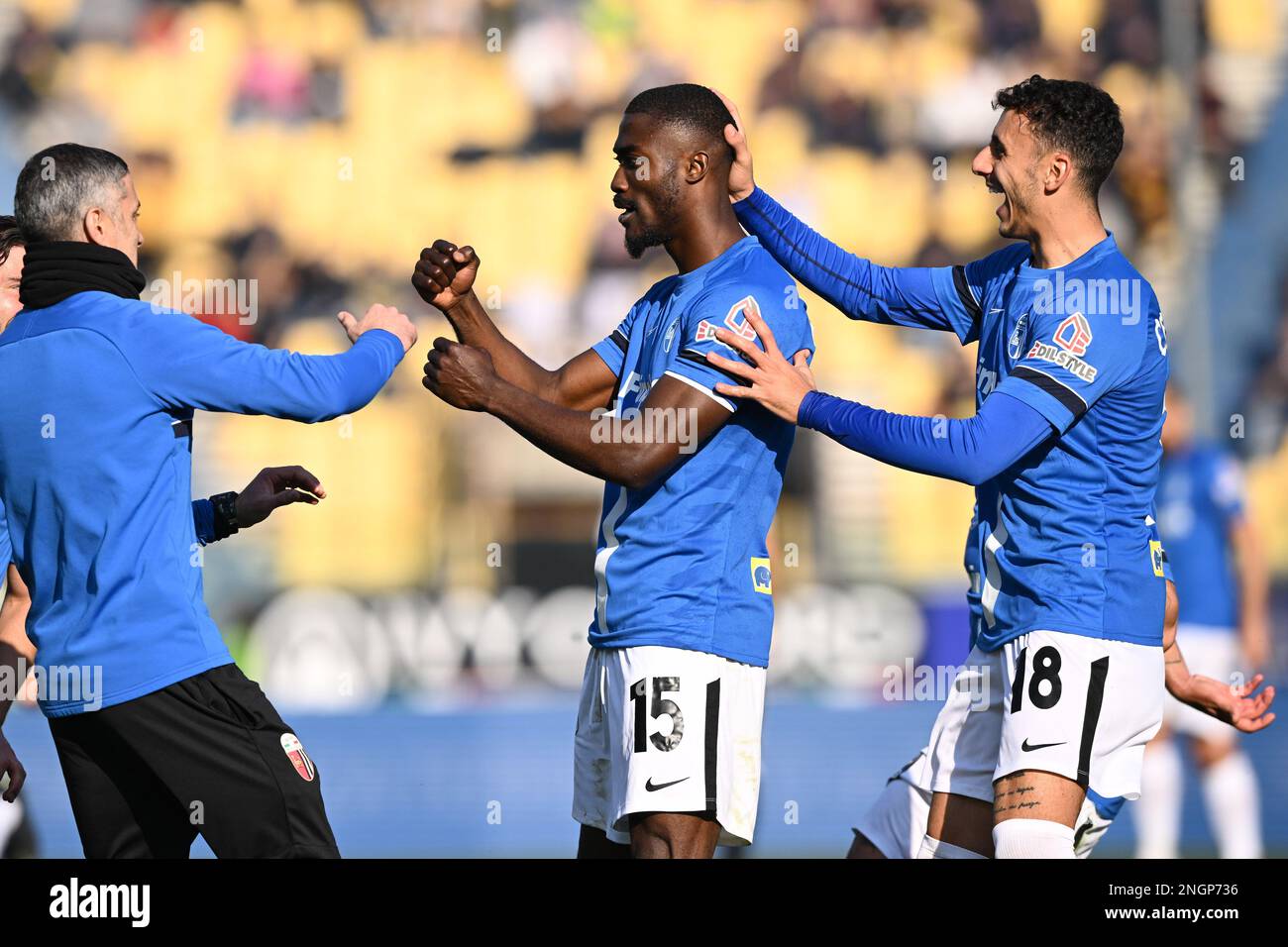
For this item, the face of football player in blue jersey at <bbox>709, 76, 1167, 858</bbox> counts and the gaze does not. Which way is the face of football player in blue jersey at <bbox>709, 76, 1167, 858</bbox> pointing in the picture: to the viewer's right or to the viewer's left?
to the viewer's left

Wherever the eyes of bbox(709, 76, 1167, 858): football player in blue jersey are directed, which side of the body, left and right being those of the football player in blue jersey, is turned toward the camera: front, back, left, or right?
left
